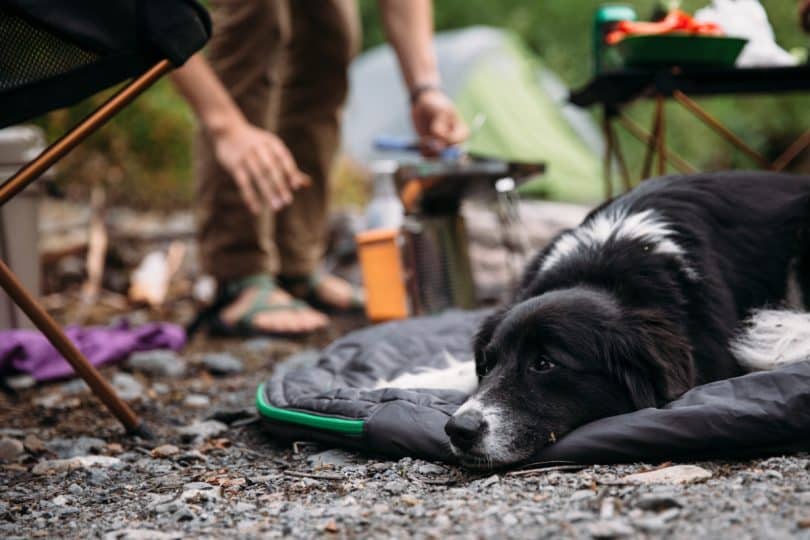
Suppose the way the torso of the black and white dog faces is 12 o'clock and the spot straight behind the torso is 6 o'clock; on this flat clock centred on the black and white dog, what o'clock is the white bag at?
The white bag is roughly at 5 o'clock from the black and white dog.

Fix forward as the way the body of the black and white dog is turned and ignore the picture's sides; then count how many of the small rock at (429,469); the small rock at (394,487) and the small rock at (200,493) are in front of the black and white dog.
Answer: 3

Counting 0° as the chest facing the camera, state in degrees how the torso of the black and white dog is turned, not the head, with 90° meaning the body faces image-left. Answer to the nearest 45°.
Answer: approximately 45°

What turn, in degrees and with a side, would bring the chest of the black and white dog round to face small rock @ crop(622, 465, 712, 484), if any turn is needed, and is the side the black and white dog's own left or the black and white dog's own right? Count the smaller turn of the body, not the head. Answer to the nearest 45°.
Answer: approximately 45° to the black and white dog's own left

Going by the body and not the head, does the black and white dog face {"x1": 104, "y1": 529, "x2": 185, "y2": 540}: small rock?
yes

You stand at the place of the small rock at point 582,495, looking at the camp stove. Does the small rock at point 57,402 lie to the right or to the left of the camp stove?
left

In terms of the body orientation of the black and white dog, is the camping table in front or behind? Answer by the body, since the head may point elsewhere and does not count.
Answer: behind

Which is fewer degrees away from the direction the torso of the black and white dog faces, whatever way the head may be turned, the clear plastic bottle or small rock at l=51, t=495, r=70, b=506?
the small rock

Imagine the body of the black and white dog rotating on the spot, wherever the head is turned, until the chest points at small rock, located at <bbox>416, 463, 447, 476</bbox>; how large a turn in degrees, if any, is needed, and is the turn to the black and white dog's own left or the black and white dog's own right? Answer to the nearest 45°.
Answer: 0° — it already faces it

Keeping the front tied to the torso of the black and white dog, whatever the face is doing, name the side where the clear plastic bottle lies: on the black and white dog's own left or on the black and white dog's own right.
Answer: on the black and white dog's own right

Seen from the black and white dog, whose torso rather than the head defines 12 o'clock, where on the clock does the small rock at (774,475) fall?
The small rock is roughly at 10 o'clock from the black and white dog.
